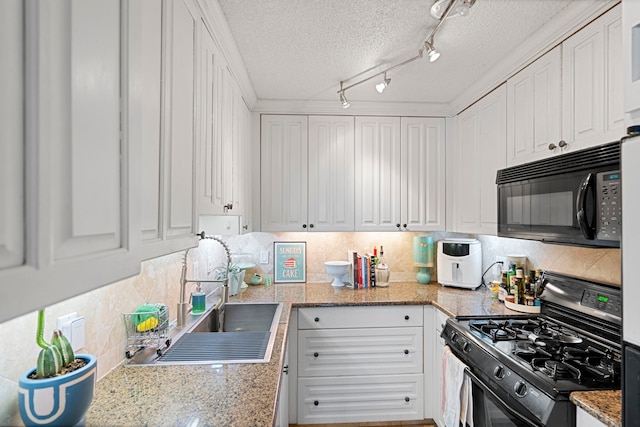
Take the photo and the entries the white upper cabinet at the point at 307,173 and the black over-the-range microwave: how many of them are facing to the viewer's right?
0

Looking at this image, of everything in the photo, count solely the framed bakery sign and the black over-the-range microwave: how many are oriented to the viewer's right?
0

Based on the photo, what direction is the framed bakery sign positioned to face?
toward the camera

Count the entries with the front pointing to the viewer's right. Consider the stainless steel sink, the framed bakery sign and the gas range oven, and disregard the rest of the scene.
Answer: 1

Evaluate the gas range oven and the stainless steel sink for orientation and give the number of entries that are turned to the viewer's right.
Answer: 1

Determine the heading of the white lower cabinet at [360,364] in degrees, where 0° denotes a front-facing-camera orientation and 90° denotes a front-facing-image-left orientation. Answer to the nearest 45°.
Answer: approximately 0°

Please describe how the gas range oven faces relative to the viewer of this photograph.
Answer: facing the viewer and to the left of the viewer

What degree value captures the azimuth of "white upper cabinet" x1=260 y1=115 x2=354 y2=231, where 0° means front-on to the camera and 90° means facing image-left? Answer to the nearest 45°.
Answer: approximately 0°

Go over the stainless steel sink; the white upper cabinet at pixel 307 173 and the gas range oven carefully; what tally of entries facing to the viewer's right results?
1

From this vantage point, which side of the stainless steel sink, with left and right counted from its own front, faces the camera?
right
